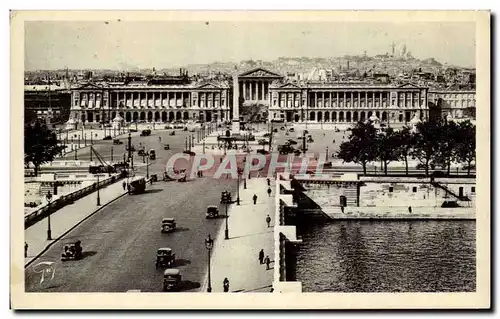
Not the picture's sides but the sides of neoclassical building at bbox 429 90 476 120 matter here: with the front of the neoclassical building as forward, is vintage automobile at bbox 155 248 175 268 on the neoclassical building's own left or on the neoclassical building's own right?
on the neoclassical building's own right

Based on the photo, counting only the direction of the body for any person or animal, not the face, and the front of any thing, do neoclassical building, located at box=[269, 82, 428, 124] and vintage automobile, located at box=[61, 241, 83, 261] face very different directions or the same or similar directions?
same or similar directions

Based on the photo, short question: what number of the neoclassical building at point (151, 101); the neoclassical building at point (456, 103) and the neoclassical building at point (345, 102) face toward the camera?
3

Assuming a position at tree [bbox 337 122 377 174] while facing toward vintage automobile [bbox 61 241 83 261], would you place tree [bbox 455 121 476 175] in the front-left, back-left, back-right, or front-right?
back-left

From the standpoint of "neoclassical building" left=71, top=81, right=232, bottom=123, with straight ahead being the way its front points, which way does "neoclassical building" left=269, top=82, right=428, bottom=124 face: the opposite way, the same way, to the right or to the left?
the same way

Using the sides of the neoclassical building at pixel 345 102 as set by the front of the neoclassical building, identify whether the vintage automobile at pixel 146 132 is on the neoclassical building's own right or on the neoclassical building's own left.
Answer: on the neoclassical building's own right

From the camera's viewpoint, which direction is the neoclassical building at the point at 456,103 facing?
toward the camera

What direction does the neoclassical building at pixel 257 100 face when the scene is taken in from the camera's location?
facing the viewer

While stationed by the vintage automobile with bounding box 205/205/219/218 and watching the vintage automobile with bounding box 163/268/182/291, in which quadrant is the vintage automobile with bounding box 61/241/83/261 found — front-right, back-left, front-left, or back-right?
front-right

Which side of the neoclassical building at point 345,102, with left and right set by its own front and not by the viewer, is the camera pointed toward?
front

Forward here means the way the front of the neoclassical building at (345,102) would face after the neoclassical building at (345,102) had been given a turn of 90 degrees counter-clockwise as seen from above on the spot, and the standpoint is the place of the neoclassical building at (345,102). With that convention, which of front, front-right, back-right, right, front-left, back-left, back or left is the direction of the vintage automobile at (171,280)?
back-right
